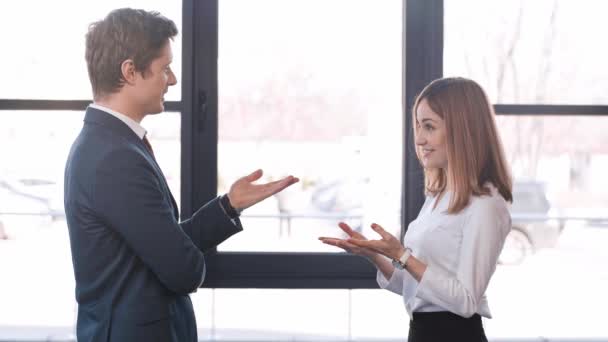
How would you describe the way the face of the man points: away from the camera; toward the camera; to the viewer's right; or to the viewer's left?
to the viewer's right

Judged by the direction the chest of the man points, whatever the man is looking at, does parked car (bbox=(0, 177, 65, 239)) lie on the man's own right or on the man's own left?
on the man's own left

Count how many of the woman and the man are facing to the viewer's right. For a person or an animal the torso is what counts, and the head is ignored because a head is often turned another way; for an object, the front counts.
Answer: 1

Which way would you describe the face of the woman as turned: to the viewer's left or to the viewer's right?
to the viewer's left

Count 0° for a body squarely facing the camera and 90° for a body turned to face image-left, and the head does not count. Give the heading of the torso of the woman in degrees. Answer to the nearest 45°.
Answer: approximately 90°

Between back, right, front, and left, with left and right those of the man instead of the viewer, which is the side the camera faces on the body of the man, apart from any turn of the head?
right

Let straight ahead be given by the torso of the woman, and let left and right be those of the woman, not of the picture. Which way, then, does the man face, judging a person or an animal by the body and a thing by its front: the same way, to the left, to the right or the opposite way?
the opposite way
